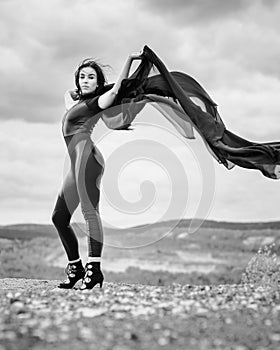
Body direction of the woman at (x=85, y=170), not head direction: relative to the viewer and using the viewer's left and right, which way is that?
facing the viewer and to the left of the viewer

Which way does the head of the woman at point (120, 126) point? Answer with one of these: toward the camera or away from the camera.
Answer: toward the camera
